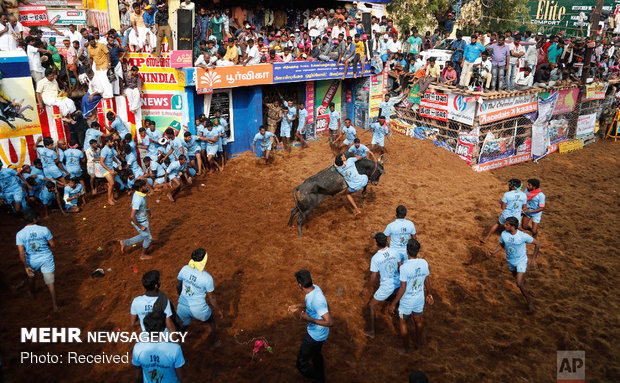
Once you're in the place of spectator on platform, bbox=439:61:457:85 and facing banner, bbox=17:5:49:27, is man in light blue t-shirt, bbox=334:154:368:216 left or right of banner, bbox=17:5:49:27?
left

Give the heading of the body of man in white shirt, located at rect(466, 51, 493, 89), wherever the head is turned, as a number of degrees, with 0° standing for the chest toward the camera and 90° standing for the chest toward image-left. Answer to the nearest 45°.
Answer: approximately 45°

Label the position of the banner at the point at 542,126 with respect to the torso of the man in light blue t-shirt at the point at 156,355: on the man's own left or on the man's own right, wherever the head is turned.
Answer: on the man's own right

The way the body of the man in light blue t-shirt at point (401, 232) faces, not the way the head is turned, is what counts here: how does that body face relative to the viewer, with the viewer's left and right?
facing away from the viewer

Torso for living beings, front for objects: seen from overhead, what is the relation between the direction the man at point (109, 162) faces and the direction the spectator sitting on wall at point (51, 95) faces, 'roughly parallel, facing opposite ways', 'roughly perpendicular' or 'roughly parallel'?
roughly parallel

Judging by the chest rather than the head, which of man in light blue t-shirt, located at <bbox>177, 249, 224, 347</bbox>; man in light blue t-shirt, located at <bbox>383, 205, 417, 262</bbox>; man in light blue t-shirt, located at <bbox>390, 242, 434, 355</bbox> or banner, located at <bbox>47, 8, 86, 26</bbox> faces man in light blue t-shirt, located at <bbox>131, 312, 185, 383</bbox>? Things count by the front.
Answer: the banner

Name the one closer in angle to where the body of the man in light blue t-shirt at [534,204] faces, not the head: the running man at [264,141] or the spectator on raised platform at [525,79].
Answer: the running man

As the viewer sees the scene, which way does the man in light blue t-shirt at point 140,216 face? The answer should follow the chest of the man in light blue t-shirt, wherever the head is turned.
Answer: to the viewer's right

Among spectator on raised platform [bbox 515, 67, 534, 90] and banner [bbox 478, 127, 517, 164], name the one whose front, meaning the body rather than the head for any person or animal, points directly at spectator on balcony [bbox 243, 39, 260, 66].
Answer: spectator on raised platform [bbox 515, 67, 534, 90]

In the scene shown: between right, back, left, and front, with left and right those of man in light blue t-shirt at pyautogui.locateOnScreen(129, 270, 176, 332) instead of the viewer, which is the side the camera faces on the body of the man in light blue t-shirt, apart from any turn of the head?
back

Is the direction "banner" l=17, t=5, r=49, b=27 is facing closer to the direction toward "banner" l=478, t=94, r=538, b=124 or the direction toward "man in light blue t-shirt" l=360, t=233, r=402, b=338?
the man in light blue t-shirt

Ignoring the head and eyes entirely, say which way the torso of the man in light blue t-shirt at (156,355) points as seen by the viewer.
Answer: away from the camera

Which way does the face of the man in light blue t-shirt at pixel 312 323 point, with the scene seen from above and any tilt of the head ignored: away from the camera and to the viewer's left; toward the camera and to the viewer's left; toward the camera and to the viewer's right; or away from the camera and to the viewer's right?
away from the camera and to the viewer's left

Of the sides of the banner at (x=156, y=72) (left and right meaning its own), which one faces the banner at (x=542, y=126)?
left

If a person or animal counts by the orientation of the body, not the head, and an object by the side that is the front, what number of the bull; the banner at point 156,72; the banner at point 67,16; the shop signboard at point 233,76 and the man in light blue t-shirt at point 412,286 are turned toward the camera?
3

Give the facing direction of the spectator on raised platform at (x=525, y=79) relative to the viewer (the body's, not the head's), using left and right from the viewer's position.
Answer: facing the viewer and to the left of the viewer

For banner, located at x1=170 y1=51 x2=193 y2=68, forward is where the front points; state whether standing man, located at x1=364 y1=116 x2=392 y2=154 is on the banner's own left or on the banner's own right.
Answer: on the banner's own left

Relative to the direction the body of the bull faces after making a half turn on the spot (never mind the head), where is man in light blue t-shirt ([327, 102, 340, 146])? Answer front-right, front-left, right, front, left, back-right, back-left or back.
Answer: right

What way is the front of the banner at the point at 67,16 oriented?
toward the camera

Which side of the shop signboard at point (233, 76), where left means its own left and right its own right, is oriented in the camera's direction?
front

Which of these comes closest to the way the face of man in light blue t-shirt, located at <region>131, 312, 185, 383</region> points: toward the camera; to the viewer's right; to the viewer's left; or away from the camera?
away from the camera

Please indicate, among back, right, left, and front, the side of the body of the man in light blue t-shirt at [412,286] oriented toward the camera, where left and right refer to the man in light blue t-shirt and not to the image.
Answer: back

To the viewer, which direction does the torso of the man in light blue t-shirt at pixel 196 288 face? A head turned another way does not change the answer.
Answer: away from the camera
